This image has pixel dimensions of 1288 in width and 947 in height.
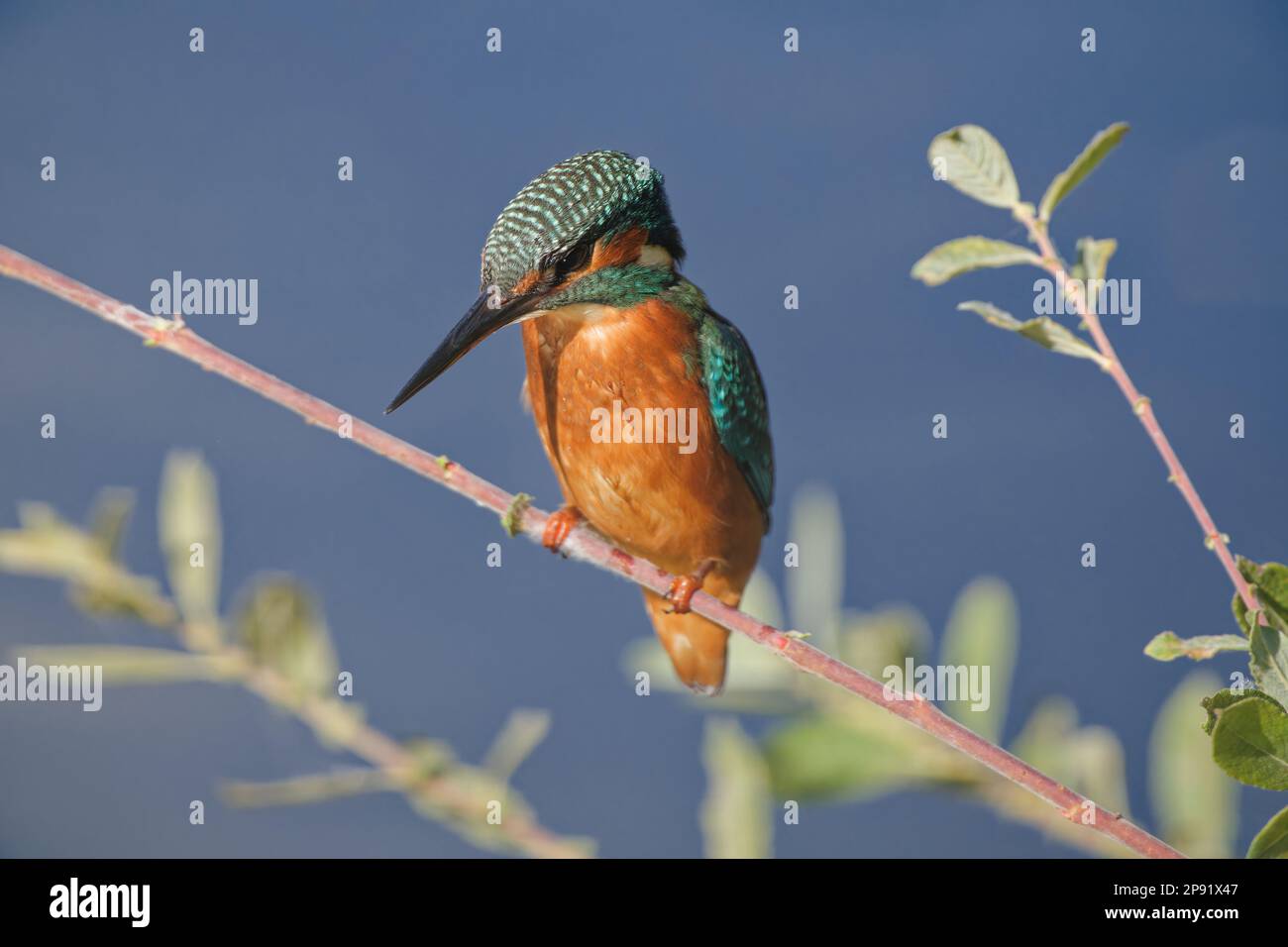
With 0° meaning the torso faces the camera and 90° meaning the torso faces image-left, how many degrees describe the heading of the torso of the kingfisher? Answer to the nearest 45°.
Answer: approximately 45°

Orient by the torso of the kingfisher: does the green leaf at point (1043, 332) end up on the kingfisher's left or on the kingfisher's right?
on the kingfisher's left
